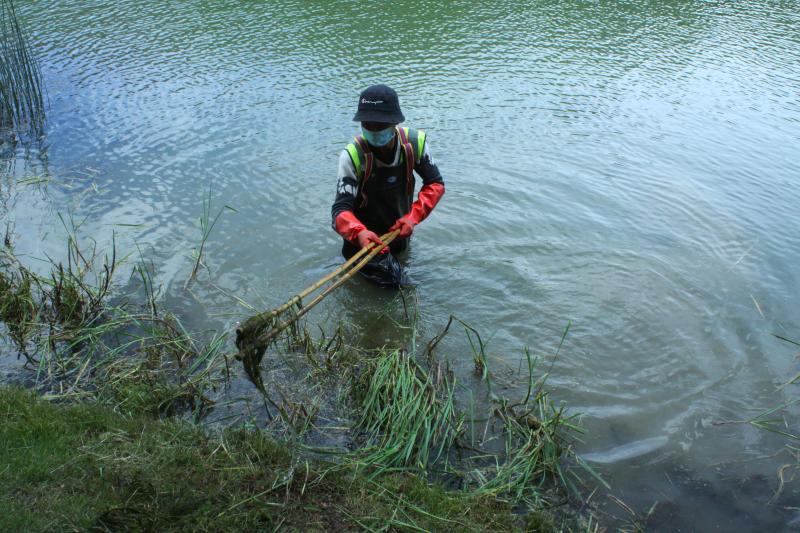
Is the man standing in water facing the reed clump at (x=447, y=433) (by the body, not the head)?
yes

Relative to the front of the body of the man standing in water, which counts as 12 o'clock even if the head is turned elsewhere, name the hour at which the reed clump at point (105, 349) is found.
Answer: The reed clump is roughly at 2 o'clock from the man standing in water.

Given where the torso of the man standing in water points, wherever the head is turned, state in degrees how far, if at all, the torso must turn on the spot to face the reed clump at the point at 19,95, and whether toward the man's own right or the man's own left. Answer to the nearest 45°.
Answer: approximately 135° to the man's own right

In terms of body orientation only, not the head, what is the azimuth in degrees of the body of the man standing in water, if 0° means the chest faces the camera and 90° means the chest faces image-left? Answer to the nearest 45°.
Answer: approximately 0°
